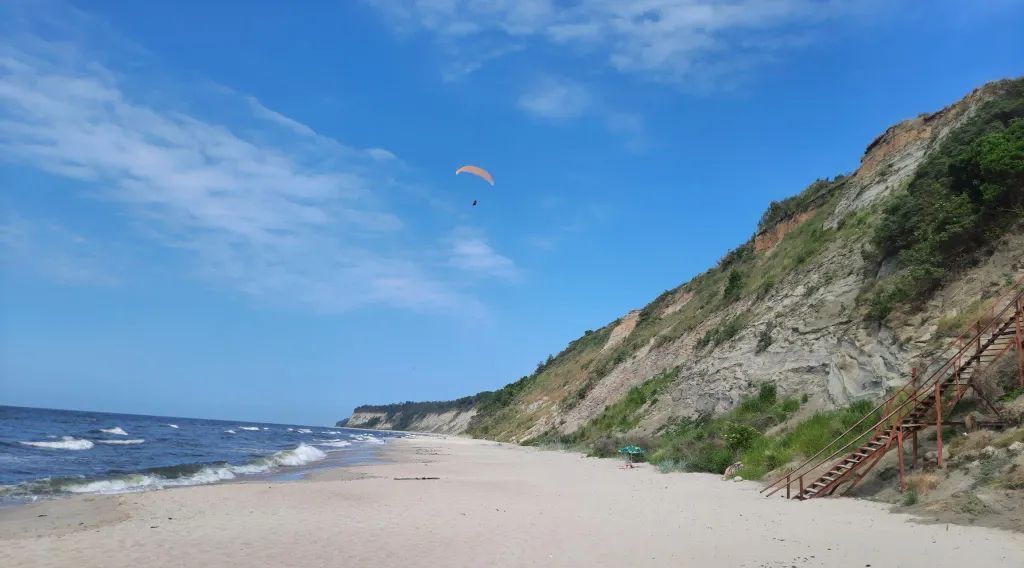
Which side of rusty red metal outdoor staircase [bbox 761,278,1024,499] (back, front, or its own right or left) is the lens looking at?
left
